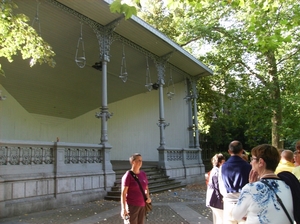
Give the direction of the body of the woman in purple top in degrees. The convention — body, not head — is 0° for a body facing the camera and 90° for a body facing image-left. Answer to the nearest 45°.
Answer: approximately 315°

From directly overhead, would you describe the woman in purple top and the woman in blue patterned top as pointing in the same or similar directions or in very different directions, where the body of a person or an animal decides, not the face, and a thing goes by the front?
very different directions

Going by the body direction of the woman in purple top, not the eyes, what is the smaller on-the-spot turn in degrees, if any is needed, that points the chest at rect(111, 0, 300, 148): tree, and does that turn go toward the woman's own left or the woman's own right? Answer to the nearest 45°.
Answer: approximately 90° to the woman's own left

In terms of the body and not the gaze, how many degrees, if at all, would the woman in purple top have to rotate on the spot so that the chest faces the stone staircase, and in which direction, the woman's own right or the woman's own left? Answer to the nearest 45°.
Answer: approximately 135° to the woman's own left

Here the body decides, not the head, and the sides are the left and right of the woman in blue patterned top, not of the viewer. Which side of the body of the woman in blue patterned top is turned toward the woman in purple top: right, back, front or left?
front

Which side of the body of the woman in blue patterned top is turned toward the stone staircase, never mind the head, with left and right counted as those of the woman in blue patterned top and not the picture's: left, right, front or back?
front

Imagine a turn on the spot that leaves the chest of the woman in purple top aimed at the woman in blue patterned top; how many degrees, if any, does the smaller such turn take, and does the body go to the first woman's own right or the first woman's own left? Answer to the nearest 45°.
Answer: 0° — they already face them

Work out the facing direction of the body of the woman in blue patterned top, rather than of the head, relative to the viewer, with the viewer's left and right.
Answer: facing away from the viewer and to the left of the viewer
